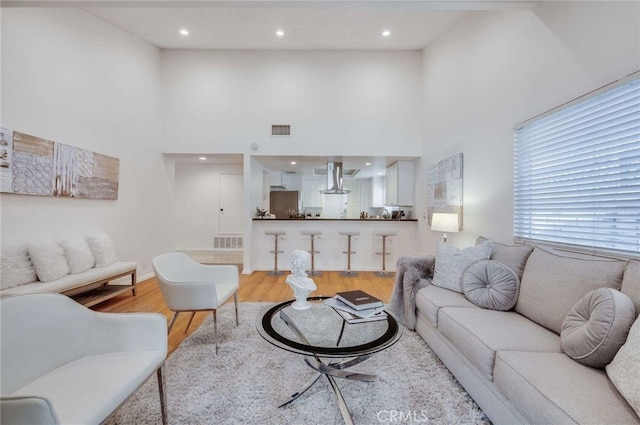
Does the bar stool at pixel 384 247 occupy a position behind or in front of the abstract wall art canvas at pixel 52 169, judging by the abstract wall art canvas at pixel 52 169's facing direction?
in front

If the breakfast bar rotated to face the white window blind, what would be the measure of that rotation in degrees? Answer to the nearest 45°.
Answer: approximately 45° to its left

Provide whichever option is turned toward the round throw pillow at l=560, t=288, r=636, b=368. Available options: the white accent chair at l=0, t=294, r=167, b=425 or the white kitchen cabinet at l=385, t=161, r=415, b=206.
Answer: the white accent chair

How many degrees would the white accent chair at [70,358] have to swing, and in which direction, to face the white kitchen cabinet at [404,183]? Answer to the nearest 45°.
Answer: approximately 45° to its left

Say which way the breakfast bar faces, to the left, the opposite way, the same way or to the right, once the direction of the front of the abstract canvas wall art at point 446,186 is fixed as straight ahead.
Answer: to the left

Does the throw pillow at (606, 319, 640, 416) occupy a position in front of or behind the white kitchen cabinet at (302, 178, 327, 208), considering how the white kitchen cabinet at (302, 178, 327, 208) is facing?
in front

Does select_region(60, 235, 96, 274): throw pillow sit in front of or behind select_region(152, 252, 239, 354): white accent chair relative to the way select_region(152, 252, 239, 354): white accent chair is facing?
behind

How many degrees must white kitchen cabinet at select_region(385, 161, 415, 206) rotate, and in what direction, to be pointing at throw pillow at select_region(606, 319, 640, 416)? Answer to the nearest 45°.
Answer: approximately 90° to its left

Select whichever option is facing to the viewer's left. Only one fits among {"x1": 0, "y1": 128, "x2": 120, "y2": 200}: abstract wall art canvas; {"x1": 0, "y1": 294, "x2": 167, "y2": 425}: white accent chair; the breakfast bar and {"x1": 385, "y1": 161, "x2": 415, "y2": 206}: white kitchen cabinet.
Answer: the white kitchen cabinet

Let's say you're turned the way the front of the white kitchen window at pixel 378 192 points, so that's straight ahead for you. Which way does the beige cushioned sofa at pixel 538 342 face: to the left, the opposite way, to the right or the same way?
to the right

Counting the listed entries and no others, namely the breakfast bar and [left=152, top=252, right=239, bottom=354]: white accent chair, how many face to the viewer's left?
0

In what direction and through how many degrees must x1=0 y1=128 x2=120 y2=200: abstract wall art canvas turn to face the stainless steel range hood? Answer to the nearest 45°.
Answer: approximately 45° to its left

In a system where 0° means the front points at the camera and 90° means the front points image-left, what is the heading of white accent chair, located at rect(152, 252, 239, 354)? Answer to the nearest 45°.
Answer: approximately 315°

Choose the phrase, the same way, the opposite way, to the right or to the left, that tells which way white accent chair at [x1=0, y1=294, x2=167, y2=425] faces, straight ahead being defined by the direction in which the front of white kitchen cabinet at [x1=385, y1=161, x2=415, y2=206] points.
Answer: the opposite way
